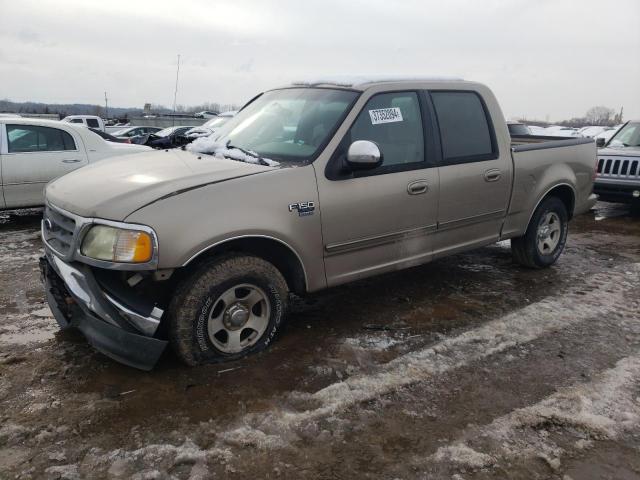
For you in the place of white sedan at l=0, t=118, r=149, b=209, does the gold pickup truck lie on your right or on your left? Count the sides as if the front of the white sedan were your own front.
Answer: on your left

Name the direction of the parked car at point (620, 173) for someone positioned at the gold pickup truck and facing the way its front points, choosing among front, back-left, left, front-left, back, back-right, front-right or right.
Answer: back

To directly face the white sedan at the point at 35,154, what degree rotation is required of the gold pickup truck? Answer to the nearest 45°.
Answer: approximately 90° to its right

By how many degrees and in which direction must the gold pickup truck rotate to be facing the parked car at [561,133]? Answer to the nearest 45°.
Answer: approximately 180°

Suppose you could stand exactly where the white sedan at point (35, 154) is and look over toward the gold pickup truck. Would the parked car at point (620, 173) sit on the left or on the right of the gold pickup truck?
left

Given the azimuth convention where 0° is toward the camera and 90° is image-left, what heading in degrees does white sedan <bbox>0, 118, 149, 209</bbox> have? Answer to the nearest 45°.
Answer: approximately 90°

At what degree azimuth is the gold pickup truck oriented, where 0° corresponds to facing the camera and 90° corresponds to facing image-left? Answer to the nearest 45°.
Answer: approximately 45°
